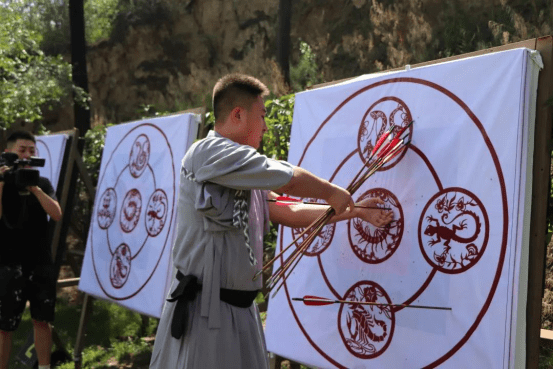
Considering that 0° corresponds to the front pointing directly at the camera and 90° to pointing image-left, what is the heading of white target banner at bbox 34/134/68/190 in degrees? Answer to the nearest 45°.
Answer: approximately 45°

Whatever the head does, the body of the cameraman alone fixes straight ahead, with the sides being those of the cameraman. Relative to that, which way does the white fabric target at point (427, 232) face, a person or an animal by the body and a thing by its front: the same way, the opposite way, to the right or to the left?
to the right

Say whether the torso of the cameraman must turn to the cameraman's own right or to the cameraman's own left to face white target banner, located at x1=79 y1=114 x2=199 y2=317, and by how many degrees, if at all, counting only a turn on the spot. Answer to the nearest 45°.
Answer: approximately 90° to the cameraman's own left

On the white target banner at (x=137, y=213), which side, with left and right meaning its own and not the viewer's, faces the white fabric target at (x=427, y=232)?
left

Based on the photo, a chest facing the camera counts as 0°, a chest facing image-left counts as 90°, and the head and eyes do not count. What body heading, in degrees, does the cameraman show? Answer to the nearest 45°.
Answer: approximately 0°

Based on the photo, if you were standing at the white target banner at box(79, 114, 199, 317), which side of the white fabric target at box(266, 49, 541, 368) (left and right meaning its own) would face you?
right

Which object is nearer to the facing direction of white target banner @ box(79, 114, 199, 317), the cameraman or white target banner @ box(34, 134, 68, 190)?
the cameraman
